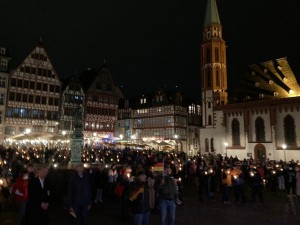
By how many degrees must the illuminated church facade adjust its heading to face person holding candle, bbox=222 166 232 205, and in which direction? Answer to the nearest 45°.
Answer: approximately 45° to its left

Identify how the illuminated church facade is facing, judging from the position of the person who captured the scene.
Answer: facing the viewer and to the left of the viewer

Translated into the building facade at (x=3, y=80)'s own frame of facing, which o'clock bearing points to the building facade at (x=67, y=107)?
the building facade at (x=67, y=107) is roughly at 10 o'clock from the building facade at (x=3, y=80).

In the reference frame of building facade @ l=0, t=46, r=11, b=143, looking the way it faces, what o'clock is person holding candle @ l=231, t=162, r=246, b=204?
The person holding candle is roughly at 1 o'clock from the building facade.

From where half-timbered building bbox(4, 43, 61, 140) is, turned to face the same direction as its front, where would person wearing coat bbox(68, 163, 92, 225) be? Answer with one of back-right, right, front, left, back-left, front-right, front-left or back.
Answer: front-right

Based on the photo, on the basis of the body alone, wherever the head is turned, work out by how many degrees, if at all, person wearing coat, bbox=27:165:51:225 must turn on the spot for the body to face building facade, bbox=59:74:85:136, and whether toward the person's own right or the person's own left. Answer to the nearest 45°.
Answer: approximately 135° to the person's own left

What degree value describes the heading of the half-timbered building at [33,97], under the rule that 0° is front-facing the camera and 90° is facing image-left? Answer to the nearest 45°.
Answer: approximately 315°

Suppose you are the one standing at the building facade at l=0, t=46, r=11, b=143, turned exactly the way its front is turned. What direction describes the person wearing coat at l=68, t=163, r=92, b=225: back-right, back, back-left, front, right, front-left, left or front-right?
front-right

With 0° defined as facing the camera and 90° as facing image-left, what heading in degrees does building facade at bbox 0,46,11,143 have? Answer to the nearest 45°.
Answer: approximately 315°

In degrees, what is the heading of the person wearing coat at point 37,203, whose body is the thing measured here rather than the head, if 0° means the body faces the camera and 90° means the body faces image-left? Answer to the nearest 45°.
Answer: approximately 315°

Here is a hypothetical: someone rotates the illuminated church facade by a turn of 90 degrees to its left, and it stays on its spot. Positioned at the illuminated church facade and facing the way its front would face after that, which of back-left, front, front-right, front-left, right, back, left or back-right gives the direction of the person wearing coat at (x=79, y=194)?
front-right

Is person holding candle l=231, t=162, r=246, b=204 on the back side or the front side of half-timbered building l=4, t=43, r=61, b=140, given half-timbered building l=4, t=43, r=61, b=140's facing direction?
on the front side

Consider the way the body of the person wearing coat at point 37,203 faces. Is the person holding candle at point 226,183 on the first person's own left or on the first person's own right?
on the first person's own left

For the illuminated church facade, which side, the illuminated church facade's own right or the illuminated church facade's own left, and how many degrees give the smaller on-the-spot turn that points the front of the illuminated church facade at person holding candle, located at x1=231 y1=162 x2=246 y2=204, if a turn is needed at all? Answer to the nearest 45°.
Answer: approximately 45° to the illuminated church facade's own left
